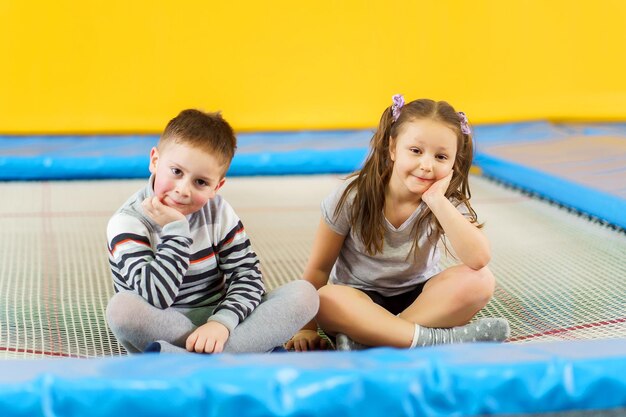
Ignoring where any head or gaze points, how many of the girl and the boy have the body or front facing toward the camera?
2

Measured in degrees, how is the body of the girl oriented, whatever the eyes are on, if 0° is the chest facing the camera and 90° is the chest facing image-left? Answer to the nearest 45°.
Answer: approximately 0°
